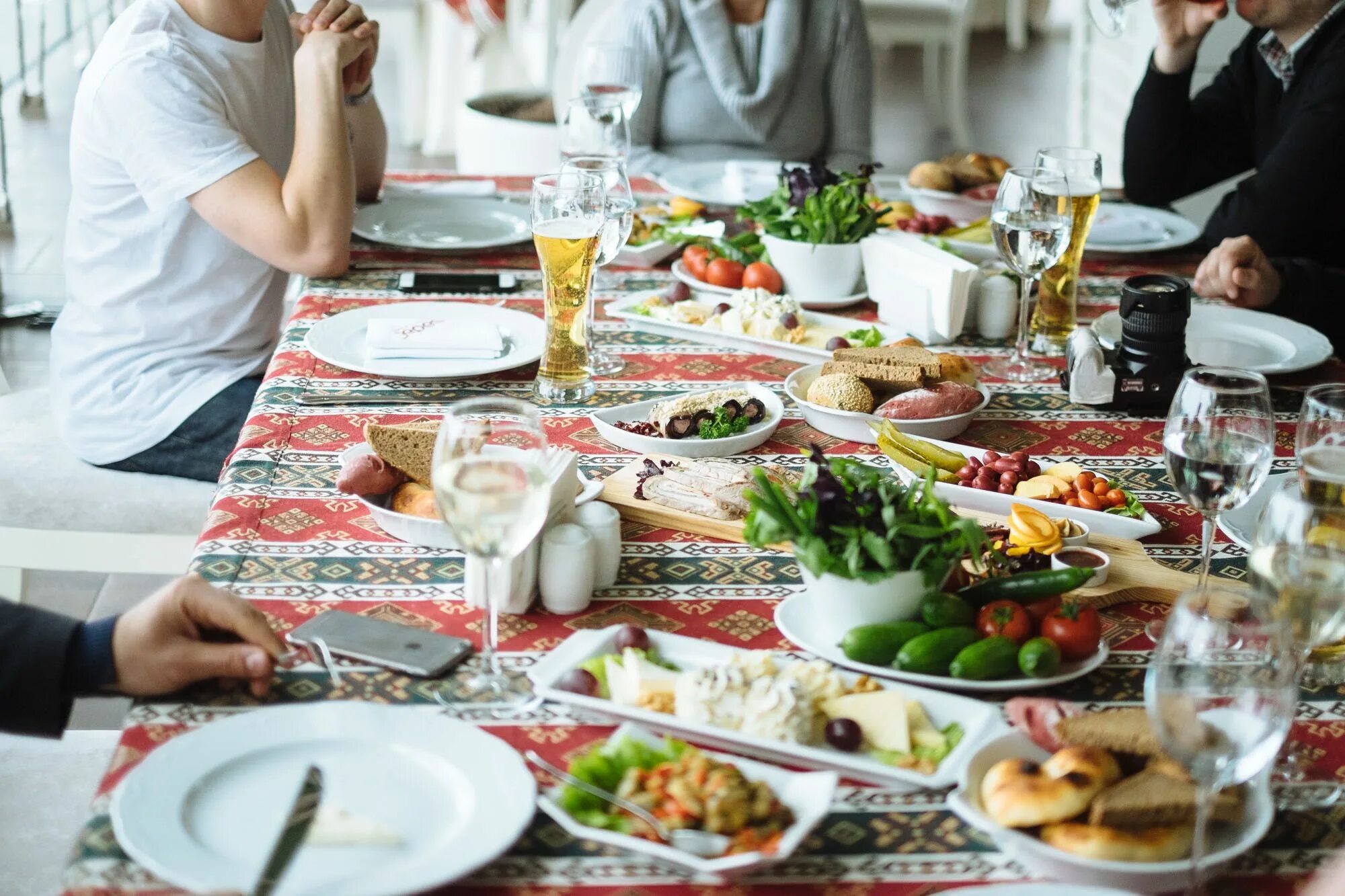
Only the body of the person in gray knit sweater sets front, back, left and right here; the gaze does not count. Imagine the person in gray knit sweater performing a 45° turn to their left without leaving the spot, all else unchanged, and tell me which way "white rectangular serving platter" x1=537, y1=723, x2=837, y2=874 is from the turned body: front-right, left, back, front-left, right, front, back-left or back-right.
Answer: front-right

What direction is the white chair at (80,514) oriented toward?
to the viewer's right

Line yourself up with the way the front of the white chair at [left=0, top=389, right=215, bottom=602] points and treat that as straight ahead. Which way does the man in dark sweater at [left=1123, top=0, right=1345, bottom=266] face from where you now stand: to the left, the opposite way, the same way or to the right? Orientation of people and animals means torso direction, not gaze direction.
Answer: the opposite way

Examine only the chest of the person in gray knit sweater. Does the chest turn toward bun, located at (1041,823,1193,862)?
yes

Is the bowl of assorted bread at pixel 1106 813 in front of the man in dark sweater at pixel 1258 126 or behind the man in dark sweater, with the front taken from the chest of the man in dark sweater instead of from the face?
in front

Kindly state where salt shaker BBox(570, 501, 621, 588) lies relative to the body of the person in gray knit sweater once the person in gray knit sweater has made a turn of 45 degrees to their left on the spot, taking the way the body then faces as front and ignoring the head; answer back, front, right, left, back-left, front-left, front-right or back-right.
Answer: front-right

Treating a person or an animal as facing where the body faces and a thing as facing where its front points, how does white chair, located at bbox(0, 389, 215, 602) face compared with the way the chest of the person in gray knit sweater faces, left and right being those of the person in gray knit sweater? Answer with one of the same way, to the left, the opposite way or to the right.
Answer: to the left

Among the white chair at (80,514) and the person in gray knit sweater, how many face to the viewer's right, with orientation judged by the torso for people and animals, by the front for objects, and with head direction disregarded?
1

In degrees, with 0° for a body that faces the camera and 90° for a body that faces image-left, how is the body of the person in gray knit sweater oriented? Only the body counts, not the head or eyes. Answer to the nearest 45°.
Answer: approximately 0°
